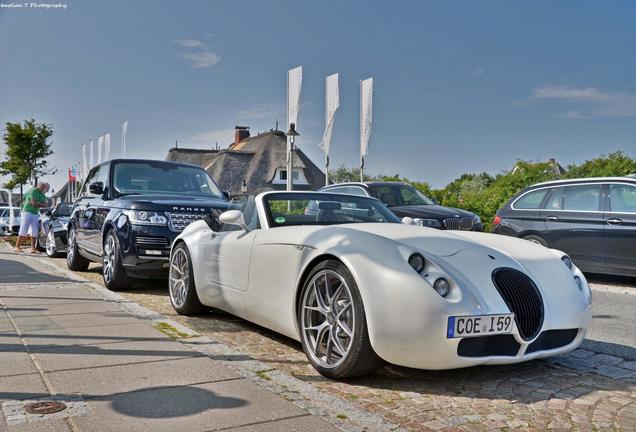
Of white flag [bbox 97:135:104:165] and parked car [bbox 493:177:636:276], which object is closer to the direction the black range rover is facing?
the parked car

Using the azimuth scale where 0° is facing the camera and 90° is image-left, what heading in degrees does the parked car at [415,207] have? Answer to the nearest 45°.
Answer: approximately 315°

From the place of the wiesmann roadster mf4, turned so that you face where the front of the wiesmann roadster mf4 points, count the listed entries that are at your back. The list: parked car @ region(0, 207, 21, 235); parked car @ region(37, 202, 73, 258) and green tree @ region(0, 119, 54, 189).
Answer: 3

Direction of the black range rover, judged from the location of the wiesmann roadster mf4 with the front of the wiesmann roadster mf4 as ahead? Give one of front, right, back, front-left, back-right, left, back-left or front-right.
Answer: back

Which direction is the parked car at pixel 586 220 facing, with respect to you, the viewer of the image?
facing to the right of the viewer

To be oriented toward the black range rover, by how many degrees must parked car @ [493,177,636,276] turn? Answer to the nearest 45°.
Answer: approximately 135° to its right

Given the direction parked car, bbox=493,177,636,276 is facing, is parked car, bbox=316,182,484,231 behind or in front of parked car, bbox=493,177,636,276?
behind

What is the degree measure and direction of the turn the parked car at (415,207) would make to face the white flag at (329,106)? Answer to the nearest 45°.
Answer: approximately 135° to its left
